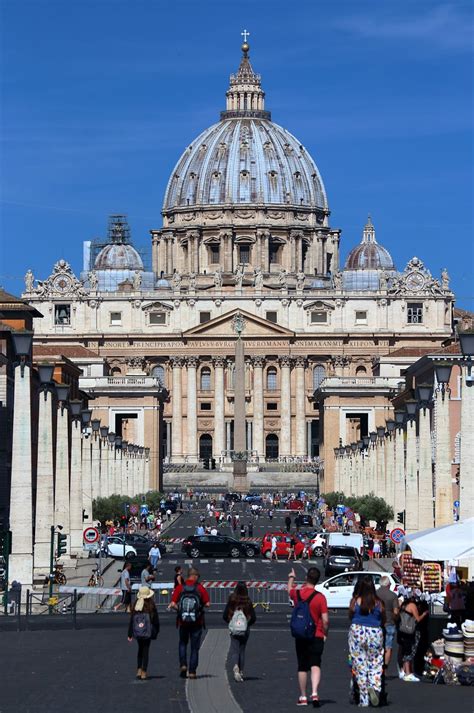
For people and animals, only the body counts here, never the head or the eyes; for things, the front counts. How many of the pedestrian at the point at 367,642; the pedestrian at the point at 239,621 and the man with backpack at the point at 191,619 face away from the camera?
3

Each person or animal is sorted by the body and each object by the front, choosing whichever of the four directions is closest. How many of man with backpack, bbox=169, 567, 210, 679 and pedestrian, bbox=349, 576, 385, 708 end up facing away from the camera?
2

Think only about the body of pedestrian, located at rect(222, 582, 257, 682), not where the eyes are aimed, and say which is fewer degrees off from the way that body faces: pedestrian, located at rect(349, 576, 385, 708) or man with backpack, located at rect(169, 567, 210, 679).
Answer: the man with backpack

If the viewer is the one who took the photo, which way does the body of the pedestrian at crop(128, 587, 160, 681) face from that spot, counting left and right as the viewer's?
facing away from the viewer

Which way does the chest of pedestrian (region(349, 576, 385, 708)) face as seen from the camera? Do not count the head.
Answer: away from the camera

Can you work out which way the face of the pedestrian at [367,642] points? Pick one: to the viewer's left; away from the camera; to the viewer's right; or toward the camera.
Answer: away from the camera

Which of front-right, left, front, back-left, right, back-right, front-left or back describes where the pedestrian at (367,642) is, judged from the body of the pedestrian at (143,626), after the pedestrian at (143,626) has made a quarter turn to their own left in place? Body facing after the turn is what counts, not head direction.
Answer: back-left

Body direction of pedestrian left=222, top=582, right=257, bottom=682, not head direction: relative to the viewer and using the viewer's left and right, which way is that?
facing away from the viewer

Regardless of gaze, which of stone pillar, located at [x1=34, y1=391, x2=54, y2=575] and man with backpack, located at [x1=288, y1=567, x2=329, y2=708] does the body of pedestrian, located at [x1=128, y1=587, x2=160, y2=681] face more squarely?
the stone pillar

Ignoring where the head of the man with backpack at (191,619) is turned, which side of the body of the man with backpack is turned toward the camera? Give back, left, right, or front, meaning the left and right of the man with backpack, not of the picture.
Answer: back

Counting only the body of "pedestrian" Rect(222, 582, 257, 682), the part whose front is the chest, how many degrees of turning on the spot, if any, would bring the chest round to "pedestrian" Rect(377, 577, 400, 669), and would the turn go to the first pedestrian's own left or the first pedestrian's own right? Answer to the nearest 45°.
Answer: approximately 45° to the first pedestrian's own right

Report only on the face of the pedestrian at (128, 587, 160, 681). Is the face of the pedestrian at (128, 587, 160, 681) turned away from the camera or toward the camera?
away from the camera

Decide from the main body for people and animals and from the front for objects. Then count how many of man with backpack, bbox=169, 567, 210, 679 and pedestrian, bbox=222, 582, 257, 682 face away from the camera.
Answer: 2
